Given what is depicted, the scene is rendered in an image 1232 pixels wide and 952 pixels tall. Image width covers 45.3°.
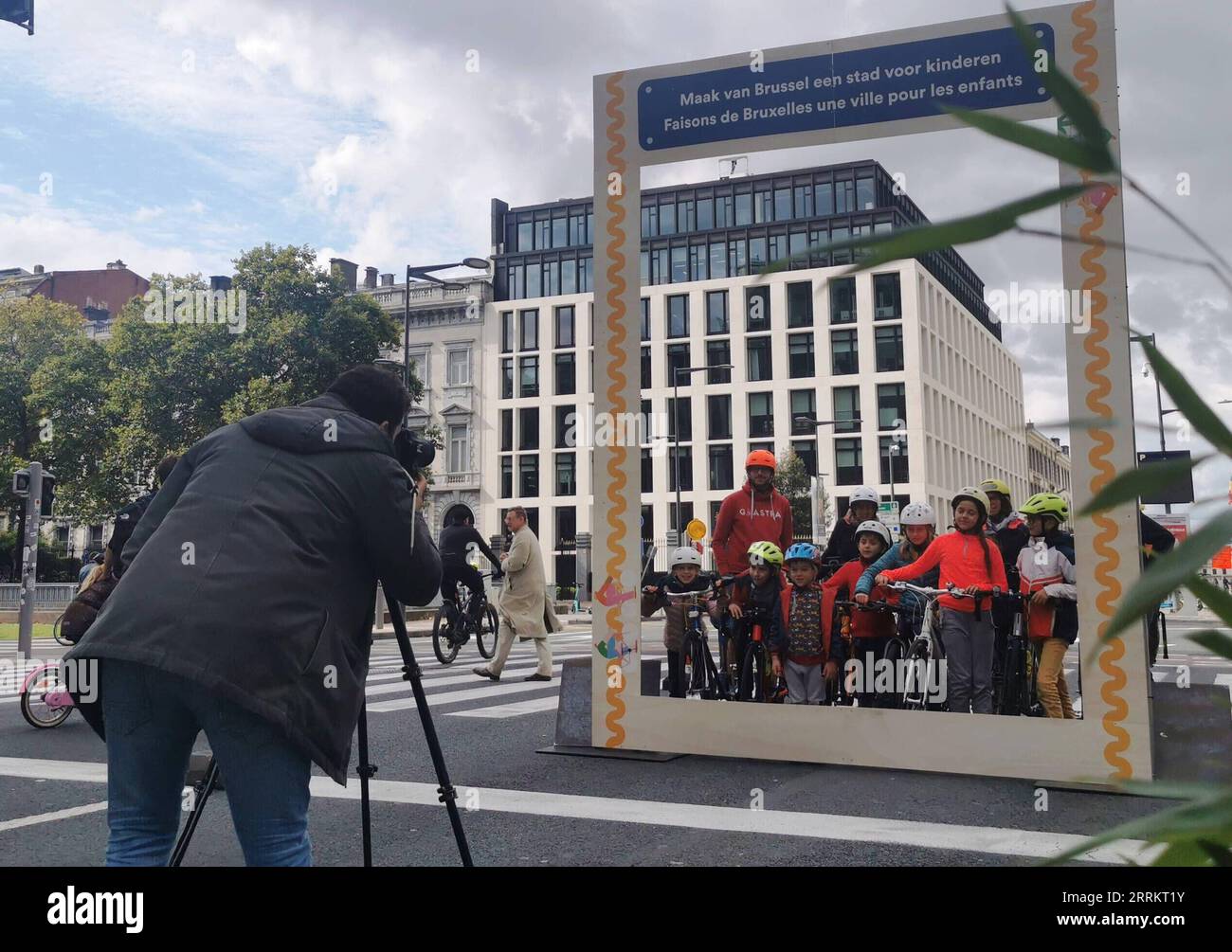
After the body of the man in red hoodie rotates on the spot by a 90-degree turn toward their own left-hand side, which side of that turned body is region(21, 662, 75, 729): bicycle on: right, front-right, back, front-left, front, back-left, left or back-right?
back

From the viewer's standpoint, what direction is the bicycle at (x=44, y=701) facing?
to the viewer's right

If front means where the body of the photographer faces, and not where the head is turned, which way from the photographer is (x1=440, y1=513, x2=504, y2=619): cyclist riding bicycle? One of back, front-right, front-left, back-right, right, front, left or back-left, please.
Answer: front-left

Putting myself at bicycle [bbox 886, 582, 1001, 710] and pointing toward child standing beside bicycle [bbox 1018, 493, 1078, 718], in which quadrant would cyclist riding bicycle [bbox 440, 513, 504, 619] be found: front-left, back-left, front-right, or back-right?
back-left

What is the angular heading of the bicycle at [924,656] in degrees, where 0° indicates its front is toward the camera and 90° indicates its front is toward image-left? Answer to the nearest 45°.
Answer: approximately 45°

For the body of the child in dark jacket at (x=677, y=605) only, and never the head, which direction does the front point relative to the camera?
toward the camera

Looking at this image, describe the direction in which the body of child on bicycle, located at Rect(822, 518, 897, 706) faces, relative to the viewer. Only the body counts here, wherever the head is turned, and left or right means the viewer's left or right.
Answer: facing the viewer and to the left of the viewer

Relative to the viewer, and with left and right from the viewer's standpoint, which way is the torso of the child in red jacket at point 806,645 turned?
facing the viewer

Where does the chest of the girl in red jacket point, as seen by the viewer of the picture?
toward the camera

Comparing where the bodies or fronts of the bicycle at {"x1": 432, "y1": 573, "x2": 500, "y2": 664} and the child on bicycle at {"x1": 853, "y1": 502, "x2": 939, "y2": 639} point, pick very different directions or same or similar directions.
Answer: very different directions

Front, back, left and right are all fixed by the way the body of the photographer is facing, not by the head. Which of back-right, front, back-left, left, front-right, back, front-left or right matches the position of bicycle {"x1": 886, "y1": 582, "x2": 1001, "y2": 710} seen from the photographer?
front
